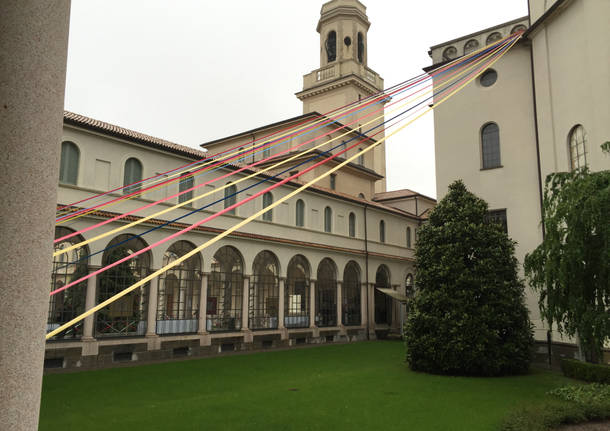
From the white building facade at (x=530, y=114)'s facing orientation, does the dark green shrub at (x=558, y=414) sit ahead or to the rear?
ahead

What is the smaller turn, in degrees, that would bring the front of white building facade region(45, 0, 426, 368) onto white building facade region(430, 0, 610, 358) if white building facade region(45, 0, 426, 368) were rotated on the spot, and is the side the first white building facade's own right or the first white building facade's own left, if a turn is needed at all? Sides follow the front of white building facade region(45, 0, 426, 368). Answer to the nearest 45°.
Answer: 0° — it already faces it

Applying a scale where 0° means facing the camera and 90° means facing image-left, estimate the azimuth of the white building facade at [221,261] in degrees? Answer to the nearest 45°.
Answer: approximately 315°

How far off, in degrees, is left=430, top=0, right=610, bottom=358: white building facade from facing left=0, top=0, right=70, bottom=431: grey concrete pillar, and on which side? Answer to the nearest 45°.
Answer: approximately 45° to its left

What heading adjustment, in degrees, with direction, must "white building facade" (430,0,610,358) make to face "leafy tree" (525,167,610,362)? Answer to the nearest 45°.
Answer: approximately 45° to its left

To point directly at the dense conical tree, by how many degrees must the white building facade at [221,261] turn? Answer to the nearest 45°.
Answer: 0° — it already faces it

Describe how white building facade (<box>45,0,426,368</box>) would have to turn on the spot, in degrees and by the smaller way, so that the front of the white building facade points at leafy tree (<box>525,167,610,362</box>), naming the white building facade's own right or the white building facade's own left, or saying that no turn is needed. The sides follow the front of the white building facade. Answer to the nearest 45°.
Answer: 0° — it already faces it

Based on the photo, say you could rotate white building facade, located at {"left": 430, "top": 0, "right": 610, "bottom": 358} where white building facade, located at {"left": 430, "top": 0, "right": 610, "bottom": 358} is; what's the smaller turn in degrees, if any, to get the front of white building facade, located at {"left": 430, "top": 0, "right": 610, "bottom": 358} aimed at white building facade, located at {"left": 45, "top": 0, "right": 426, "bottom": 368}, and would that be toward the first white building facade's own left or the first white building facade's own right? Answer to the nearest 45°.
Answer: approximately 45° to the first white building facade's own right
